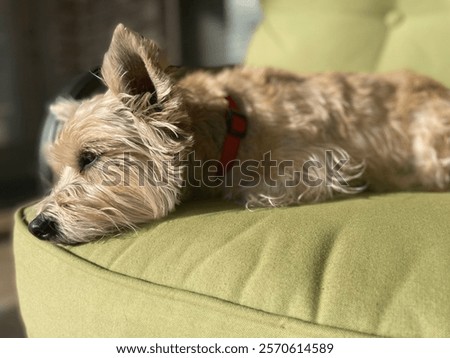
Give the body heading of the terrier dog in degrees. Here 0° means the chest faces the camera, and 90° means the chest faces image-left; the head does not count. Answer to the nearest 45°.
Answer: approximately 90°

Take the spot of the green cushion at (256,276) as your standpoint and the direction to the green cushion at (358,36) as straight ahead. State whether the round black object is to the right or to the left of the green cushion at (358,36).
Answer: left

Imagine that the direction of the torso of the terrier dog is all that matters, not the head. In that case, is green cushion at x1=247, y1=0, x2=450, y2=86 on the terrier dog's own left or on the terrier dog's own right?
on the terrier dog's own right
